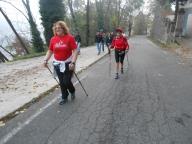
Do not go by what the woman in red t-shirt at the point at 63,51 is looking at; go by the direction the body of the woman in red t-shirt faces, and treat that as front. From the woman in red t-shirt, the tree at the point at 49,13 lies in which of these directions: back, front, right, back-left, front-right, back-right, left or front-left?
back-right

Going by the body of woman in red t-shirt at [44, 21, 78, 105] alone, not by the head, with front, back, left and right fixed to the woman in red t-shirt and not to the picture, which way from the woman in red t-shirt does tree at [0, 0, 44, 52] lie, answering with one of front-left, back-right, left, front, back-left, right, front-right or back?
back-right

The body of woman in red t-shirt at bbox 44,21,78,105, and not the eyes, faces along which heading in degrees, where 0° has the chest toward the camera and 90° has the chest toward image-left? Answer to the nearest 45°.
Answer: approximately 45°
